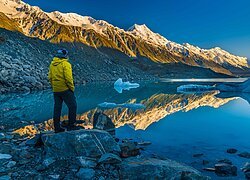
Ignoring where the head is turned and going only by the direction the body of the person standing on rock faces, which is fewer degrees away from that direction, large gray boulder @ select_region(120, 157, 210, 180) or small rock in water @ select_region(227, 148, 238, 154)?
the small rock in water

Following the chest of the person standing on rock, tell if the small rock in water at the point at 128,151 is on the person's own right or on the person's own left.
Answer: on the person's own right

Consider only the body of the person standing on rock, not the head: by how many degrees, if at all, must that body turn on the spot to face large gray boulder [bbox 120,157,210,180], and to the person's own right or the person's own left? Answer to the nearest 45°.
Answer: approximately 90° to the person's own right

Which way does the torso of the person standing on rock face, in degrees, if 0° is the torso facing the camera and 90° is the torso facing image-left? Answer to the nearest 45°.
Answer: approximately 225°

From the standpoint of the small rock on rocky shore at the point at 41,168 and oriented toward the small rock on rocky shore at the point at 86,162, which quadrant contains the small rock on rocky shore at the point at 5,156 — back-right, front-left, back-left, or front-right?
back-left

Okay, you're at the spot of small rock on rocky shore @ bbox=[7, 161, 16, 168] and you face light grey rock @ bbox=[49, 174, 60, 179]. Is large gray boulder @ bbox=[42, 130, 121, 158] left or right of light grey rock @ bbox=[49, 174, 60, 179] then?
left
